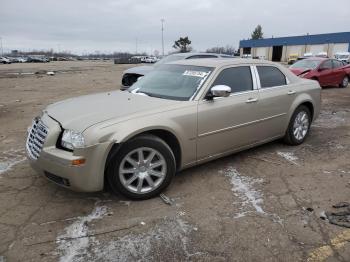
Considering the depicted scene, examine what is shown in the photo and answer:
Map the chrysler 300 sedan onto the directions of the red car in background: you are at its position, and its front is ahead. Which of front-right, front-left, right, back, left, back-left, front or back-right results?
front-left

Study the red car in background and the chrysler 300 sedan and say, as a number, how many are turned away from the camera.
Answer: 0

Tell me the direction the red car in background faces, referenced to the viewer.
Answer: facing the viewer and to the left of the viewer

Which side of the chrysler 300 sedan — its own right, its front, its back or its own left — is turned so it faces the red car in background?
back

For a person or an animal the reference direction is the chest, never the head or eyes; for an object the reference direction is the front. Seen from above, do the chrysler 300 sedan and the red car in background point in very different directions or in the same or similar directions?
same or similar directions
